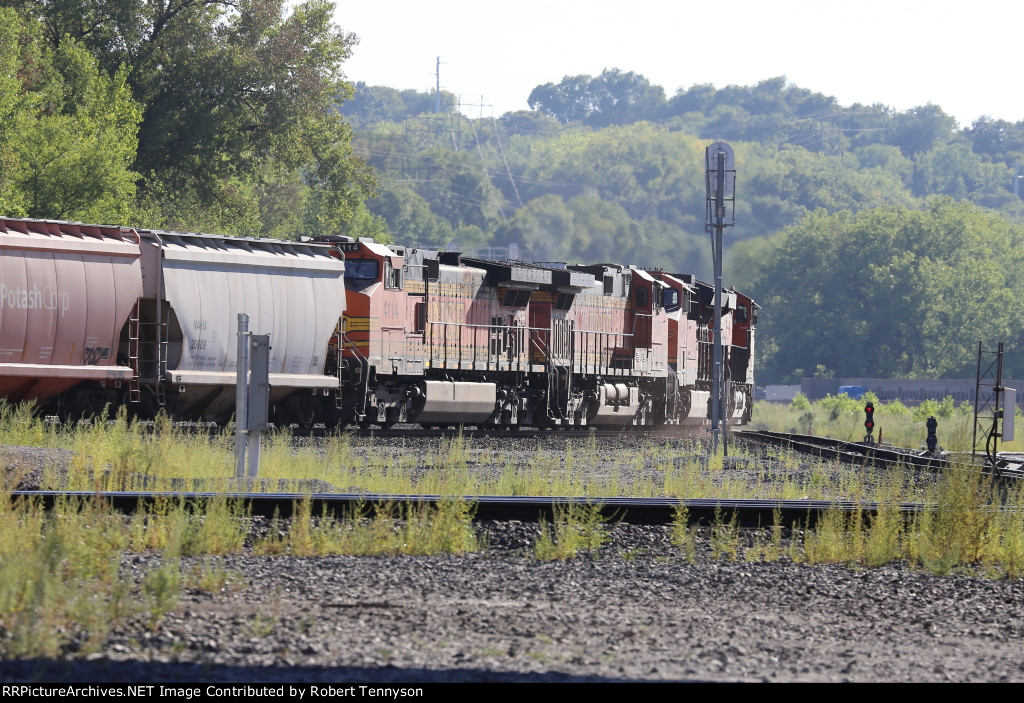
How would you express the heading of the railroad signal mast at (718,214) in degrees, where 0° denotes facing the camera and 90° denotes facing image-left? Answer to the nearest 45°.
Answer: approximately 180°

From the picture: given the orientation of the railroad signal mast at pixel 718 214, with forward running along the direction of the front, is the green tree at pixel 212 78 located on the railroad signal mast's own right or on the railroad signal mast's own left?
on the railroad signal mast's own left

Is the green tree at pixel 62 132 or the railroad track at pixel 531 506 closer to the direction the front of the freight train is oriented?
the green tree

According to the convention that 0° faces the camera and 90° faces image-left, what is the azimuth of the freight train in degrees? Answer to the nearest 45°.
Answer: approximately 225°

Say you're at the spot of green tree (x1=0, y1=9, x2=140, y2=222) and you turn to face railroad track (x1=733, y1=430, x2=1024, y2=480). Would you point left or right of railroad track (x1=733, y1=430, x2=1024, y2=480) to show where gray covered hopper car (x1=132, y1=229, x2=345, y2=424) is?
right

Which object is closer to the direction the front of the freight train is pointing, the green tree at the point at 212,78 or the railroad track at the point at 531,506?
the green tree

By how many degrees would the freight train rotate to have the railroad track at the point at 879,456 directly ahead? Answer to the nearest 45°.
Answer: approximately 45° to its right

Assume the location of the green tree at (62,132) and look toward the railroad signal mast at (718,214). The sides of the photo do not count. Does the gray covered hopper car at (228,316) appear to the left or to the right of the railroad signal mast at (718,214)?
right

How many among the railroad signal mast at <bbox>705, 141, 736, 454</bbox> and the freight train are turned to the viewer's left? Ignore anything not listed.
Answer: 0

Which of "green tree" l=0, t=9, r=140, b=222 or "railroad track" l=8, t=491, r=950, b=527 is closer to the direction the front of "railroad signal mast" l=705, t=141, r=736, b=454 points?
the green tree

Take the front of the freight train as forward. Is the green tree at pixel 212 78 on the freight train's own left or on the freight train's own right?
on the freight train's own left
